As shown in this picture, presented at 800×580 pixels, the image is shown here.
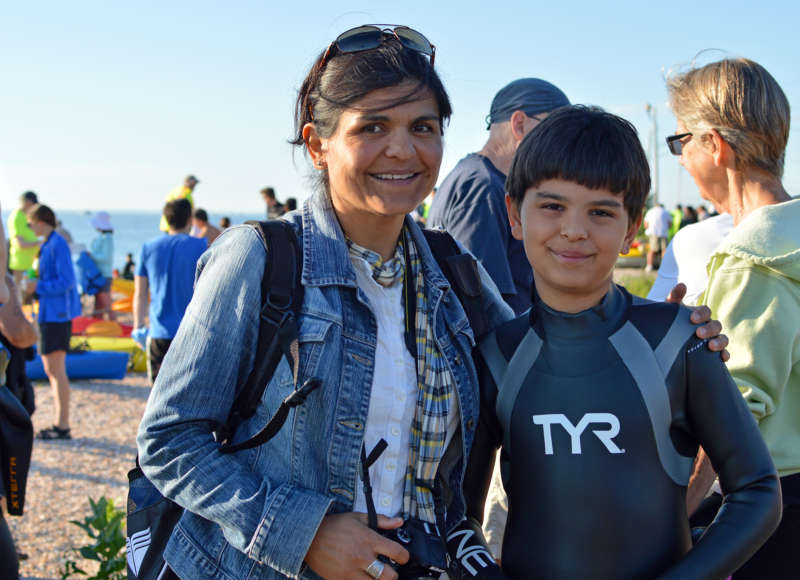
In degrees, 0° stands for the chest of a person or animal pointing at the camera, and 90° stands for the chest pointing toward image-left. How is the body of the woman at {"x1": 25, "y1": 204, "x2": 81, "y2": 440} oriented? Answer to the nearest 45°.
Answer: approximately 90°

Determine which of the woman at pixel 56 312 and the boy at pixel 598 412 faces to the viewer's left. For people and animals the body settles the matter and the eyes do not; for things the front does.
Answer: the woman

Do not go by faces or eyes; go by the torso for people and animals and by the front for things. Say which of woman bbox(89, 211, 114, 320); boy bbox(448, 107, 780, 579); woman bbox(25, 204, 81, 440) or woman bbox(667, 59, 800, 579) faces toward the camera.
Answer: the boy

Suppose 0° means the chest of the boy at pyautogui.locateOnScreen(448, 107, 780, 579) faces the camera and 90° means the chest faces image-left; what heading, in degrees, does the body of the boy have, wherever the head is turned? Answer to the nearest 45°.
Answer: approximately 0°

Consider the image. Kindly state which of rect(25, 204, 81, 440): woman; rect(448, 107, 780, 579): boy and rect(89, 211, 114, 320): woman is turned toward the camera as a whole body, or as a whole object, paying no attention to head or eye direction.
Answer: the boy

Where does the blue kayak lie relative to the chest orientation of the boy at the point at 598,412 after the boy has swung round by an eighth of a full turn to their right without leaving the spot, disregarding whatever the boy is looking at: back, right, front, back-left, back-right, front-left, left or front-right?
right

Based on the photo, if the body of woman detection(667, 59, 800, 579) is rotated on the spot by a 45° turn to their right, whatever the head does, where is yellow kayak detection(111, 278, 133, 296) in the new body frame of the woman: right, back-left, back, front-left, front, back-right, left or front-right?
front-left

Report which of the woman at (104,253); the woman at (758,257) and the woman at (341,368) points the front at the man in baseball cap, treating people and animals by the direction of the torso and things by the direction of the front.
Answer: the woman at (758,257)

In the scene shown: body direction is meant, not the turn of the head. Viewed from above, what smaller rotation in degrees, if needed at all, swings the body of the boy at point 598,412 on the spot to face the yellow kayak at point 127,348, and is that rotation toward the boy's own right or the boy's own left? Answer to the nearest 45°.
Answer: approximately 135° to the boy's own right
